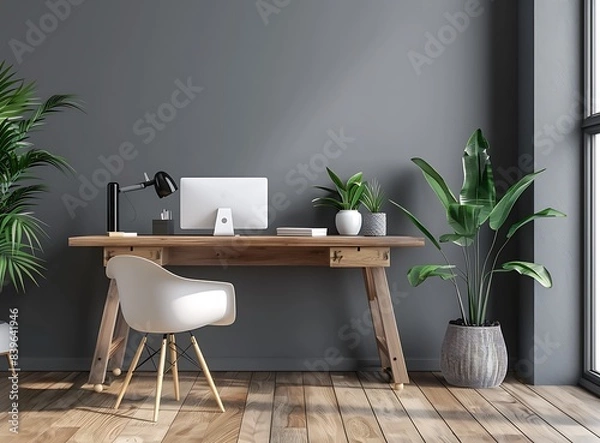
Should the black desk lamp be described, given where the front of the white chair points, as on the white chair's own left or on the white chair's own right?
on the white chair's own left

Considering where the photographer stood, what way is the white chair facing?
facing away from the viewer and to the right of the viewer

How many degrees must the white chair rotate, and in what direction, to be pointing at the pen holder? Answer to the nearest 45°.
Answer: approximately 45° to its left

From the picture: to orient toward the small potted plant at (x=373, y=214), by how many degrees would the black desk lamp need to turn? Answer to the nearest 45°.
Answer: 0° — it already faces it

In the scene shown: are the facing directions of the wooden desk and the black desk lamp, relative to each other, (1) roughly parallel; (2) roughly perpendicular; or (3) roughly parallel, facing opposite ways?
roughly perpendicular

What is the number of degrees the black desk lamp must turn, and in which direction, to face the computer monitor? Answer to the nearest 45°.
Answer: approximately 45° to its right

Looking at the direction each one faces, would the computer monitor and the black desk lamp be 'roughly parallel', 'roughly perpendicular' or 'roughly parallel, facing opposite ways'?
roughly perpendicular

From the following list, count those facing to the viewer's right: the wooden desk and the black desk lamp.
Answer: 1

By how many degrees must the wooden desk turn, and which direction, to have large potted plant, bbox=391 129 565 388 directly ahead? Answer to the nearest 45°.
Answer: approximately 90° to its left

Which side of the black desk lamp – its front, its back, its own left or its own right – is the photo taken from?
right
